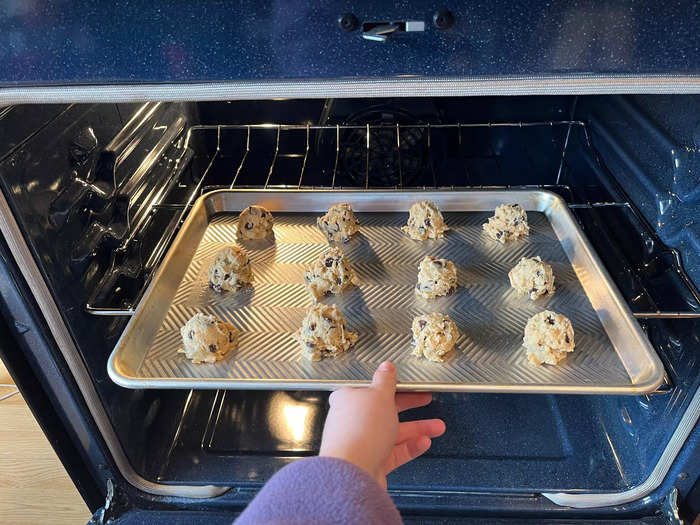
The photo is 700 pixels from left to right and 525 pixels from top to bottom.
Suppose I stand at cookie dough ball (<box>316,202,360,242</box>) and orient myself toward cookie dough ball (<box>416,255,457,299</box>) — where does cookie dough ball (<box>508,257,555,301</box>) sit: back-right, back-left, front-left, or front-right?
front-left

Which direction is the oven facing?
toward the camera

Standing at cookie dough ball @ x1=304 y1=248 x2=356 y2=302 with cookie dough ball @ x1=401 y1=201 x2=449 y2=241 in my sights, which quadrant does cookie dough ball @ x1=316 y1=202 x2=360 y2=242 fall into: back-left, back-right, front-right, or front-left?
front-left
